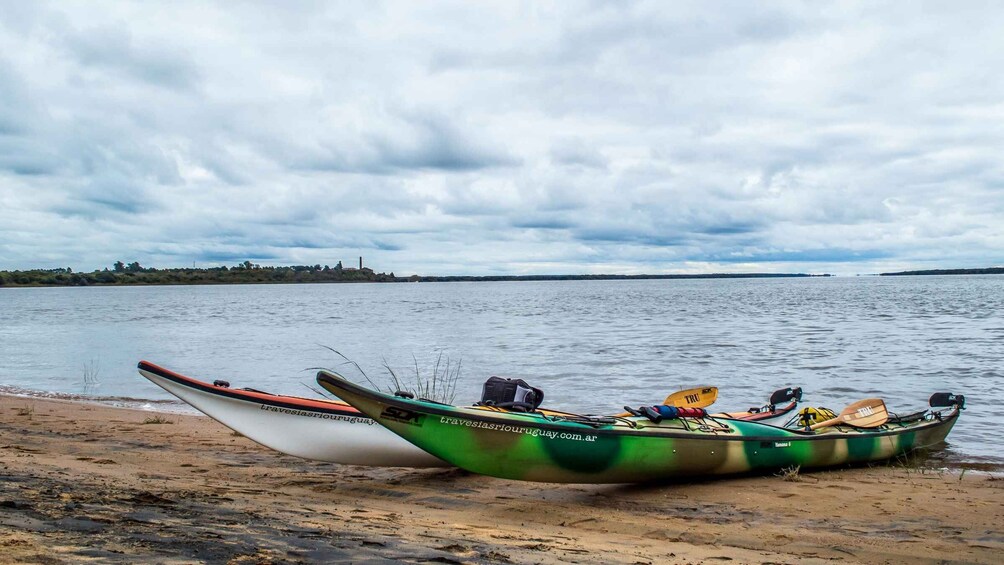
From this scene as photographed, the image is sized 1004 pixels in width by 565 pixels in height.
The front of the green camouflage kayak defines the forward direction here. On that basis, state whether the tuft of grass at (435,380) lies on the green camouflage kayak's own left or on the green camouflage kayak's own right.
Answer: on the green camouflage kayak's own right

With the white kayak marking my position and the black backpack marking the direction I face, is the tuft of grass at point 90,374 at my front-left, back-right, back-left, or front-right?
back-left

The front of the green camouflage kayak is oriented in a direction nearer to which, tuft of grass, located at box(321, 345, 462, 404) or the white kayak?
the white kayak

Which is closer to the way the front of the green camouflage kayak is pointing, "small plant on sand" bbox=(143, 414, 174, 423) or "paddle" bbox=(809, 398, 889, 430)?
the small plant on sand

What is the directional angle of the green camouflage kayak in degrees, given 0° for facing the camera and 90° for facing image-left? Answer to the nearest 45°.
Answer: approximately 45°

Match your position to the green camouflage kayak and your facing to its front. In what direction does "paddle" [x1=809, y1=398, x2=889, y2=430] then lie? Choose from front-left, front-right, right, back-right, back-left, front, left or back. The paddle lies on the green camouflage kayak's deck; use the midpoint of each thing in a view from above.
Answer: back

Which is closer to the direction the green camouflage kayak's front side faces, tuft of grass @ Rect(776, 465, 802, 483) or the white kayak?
the white kayak

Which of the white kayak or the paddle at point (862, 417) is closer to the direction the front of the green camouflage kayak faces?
the white kayak

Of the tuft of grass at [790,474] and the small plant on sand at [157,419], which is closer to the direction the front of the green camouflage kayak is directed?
the small plant on sand

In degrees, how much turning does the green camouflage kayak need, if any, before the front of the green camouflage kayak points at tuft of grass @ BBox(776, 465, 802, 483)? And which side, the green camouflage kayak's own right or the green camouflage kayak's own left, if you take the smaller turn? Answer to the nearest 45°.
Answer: approximately 180°
